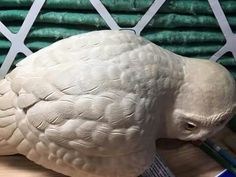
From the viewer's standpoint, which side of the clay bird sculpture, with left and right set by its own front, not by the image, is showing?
right
